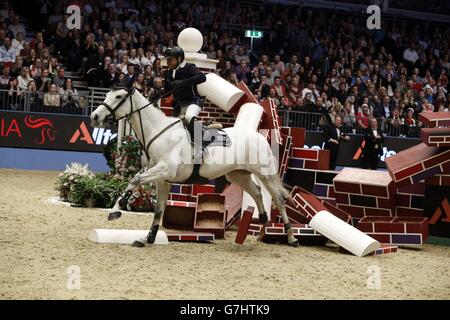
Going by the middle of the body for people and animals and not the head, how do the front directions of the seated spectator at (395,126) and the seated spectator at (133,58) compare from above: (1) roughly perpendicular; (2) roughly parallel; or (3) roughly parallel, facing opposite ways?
roughly parallel

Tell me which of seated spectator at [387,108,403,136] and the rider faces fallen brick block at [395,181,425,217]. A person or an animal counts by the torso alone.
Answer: the seated spectator

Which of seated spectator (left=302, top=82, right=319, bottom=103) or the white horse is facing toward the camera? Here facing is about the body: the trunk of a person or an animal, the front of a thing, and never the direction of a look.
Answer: the seated spectator

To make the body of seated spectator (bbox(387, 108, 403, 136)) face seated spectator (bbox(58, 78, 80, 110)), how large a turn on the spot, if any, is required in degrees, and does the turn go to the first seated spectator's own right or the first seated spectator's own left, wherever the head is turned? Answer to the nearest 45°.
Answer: approximately 45° to the first seated spectator's own right

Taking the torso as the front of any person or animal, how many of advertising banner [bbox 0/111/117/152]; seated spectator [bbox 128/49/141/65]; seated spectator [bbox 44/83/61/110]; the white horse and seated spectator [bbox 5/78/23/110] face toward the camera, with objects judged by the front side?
4

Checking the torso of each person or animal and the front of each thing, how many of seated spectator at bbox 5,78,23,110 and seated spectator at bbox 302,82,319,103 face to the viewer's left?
0

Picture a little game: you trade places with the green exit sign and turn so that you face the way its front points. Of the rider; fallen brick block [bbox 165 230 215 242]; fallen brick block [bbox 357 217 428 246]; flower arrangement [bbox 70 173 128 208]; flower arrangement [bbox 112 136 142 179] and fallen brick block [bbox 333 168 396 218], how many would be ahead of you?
6

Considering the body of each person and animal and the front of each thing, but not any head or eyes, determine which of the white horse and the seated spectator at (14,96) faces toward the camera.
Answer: the seated spectator

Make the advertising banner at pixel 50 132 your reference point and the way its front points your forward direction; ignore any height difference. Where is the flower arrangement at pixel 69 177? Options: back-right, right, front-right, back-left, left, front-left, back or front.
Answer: front

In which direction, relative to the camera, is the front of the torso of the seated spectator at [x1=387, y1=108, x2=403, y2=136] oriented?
toward the camera

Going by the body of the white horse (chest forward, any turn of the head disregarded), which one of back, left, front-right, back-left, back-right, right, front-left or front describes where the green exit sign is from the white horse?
right

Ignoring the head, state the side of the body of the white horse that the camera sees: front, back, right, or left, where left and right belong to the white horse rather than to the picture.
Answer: left

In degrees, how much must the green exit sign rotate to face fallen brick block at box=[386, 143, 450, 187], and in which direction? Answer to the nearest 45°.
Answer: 0° — it already faces it

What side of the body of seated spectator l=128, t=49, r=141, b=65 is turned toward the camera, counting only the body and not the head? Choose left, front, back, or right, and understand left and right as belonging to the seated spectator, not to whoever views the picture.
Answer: front

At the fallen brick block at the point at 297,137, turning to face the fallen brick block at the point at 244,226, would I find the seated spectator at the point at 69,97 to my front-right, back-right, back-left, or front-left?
back-right

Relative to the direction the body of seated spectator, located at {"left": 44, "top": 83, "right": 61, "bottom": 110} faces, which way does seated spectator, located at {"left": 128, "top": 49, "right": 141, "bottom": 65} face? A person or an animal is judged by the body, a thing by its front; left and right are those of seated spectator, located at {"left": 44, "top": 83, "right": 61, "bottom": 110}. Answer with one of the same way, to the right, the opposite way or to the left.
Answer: the same way

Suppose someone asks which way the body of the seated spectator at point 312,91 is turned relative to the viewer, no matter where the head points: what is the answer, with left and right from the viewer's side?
facing the viewer

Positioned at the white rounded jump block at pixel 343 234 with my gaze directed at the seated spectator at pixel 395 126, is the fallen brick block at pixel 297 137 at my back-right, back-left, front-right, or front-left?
front-left
